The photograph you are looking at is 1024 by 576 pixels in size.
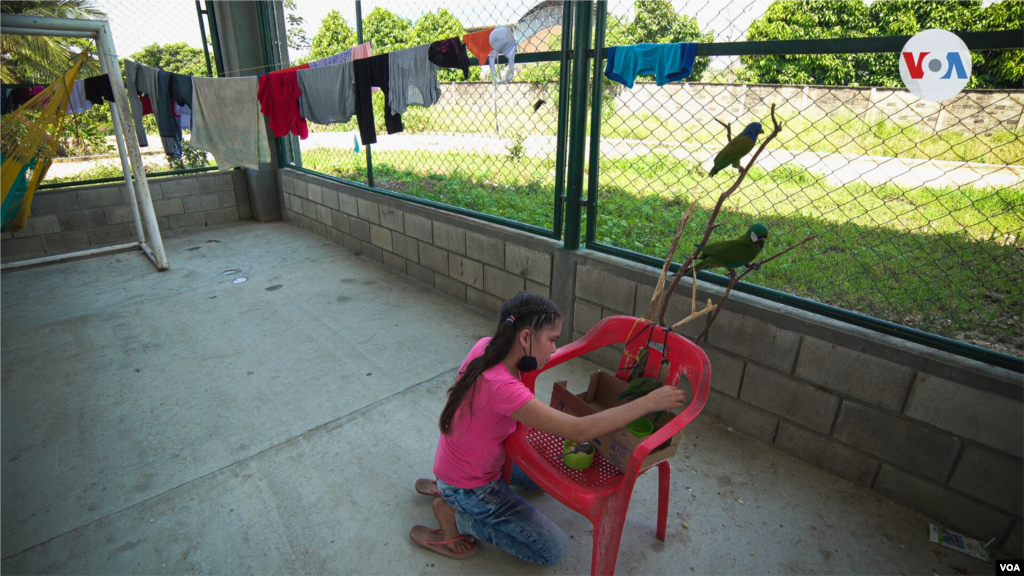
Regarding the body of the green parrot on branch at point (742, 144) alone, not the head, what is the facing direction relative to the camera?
to the viewer's right

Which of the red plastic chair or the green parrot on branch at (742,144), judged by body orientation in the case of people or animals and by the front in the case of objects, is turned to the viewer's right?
the green parrot on branch

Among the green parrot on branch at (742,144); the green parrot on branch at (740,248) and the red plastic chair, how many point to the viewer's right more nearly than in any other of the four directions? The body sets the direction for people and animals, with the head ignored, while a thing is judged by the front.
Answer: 2

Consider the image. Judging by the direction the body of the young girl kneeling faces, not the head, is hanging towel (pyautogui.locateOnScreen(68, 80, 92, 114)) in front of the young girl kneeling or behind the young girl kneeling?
behind

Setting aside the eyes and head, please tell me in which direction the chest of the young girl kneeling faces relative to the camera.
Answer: to the viewer's right

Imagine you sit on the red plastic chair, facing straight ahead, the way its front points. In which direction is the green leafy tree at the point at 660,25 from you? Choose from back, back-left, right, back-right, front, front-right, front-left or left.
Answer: back-right

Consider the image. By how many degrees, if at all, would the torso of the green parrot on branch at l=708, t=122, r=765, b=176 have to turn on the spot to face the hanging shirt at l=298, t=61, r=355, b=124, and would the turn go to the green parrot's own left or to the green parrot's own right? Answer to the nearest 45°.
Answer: approximately 135° to the green parrot's own left

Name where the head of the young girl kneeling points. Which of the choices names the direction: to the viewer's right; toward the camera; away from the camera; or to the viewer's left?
to the viewer's right

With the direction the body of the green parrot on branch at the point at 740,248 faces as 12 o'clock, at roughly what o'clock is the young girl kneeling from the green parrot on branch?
The young girl kneeling is roughly at 5 o'clock from the green parrot on branch.

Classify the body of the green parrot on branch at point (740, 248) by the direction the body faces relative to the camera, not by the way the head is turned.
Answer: to the viewer's right

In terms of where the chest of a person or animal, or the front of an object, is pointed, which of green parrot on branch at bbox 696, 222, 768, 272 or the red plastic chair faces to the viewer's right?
the green parrot on branch
